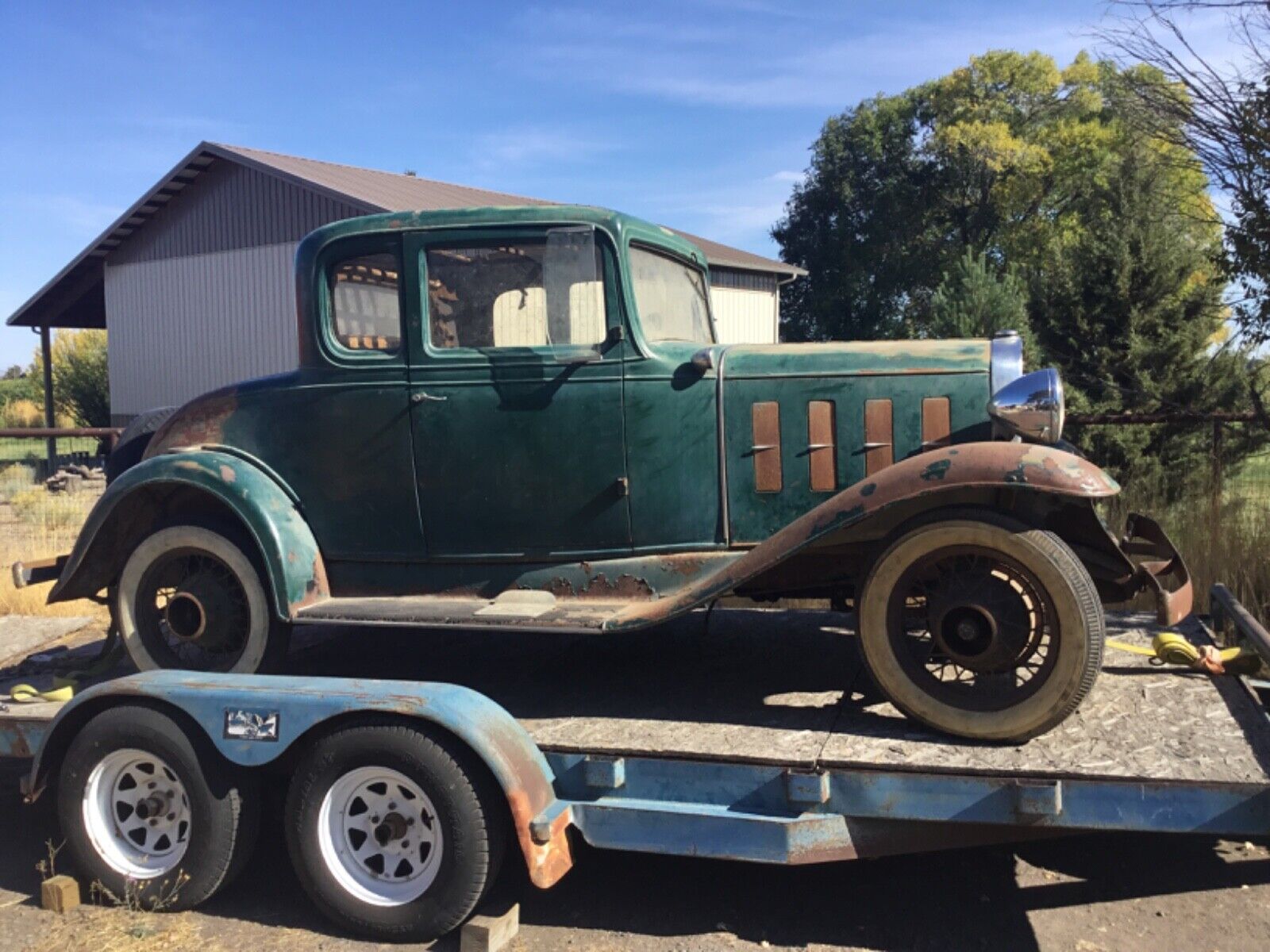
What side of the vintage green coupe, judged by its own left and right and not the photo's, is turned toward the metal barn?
left

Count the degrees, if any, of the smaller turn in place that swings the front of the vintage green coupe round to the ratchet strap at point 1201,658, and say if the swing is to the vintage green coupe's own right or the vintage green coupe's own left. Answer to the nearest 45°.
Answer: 0° — it already faces it

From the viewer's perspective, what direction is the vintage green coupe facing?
to the viewer's right

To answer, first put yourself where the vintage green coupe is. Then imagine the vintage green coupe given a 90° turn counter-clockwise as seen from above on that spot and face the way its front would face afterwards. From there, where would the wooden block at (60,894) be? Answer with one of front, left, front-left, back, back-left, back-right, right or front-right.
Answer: left

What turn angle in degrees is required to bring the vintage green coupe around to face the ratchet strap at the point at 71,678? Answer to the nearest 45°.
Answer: approximately 180°

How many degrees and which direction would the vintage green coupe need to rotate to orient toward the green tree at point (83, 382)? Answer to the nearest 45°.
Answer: approximately 135° to its left

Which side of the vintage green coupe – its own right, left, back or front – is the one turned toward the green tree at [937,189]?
left

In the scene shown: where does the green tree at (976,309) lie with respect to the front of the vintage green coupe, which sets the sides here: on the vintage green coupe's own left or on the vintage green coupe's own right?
on the vintage green coupe's own left

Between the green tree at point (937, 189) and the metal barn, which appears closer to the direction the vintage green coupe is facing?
the green tree

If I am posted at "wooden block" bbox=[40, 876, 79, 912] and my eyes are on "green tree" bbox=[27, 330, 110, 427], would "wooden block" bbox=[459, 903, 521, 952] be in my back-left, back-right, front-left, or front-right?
back-right
